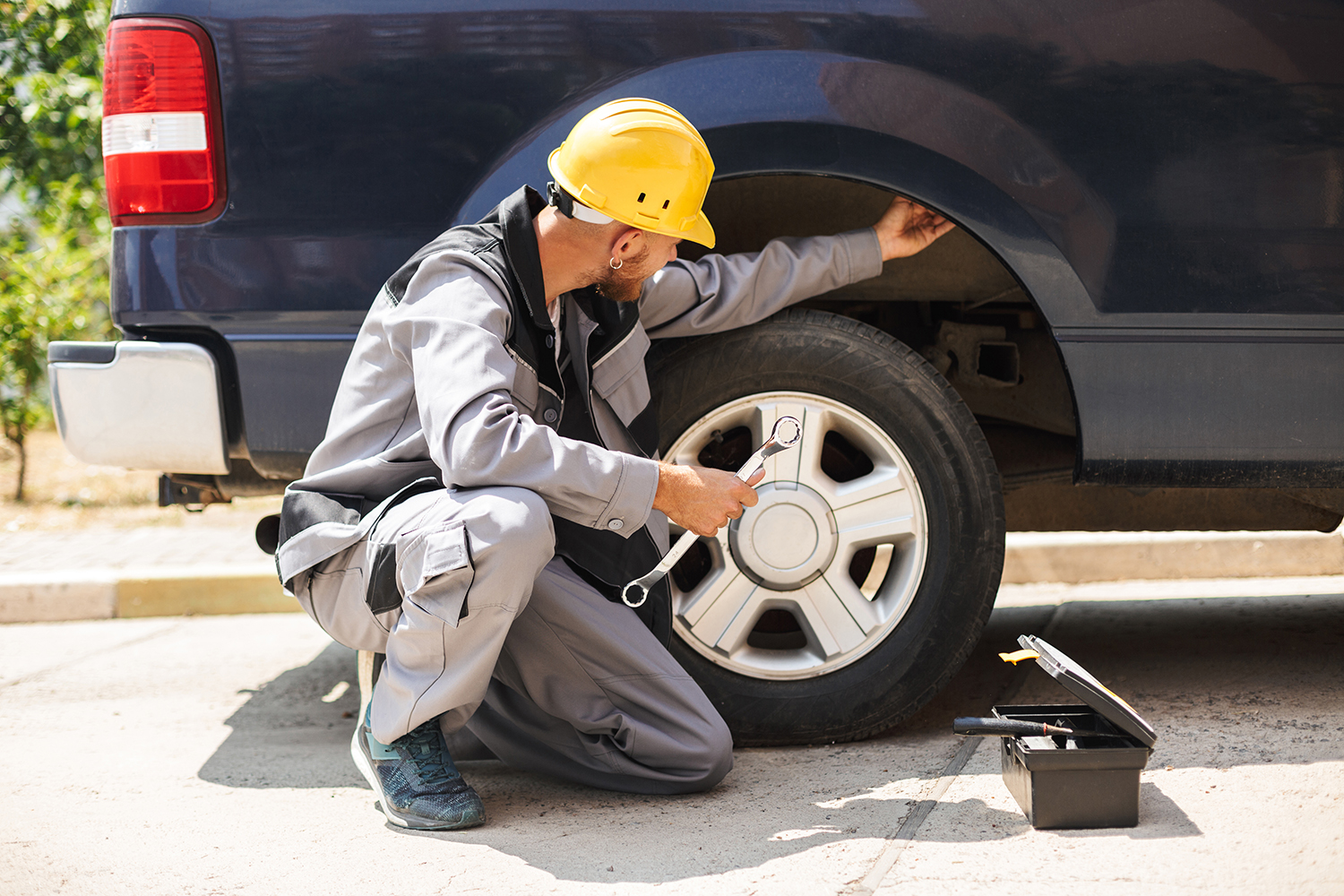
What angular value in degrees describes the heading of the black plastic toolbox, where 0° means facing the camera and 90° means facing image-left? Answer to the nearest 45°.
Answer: approximately 90°

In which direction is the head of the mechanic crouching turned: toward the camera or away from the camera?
away from the camera

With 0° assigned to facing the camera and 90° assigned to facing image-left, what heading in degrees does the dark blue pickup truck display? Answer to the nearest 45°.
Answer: approximately 270°

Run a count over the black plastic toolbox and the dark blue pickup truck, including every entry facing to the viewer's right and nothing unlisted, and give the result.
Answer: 1

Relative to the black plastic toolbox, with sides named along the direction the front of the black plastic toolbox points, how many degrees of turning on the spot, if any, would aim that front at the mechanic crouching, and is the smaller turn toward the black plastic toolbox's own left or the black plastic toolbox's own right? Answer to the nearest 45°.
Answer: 0° — it already faces them
